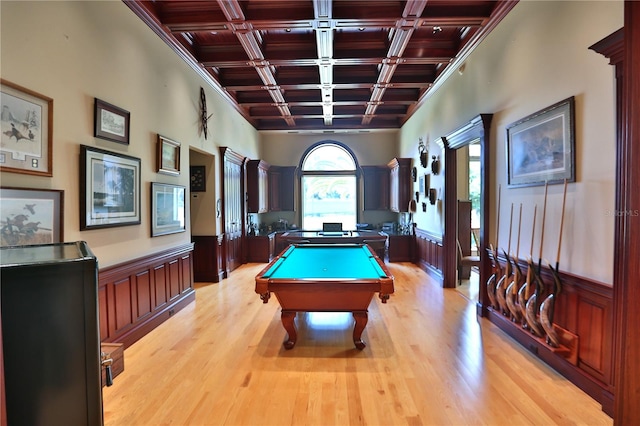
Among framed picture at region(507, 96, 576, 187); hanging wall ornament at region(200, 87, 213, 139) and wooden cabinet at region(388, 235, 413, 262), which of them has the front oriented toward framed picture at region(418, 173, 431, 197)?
the hanging wall ornament

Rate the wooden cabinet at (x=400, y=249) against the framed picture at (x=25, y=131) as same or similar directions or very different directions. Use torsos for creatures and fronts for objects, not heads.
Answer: very different directions

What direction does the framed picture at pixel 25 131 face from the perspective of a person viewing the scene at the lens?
facing the viewer and to the right of the viewer

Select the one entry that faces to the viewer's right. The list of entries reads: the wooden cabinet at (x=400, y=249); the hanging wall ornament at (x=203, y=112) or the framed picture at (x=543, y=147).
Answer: the hanging wall ornament

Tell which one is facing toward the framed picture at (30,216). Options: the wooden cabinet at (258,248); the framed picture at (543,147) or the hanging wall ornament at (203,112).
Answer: the framed picture at (543,147)

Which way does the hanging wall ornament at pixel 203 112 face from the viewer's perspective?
to the viewer's right

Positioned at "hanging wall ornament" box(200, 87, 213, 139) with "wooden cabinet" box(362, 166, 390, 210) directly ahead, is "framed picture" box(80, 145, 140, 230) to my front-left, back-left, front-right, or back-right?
back-right

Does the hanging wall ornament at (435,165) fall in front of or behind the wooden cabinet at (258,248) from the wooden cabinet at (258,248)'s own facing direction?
in front

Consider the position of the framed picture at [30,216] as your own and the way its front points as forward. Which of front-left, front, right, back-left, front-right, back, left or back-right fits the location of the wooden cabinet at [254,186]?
left

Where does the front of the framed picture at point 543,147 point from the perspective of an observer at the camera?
facing the viewer and to the left of the viewer

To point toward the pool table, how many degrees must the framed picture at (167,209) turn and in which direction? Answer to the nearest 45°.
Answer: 0° — it already faces it

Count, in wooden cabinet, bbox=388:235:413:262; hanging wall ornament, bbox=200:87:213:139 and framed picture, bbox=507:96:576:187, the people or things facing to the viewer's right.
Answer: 1
